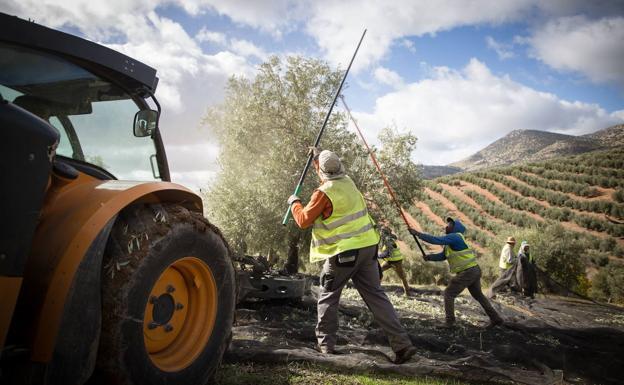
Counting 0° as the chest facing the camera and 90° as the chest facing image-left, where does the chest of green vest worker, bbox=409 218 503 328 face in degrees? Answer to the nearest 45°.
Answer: approximately 90°

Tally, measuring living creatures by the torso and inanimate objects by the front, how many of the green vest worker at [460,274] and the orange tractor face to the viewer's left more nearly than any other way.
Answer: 1

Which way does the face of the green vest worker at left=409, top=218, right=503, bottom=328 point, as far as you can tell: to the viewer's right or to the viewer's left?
to the viewer's left

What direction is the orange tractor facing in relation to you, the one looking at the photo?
facing away from the viewer and to the right of the viewer

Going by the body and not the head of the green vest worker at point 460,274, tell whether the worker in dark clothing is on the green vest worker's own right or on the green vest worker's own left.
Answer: on the green vest worker's own right

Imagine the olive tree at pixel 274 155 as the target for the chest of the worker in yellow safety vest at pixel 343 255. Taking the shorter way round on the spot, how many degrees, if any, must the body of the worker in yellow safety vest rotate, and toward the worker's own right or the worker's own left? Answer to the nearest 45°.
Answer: approximately 45° to the worker's own right

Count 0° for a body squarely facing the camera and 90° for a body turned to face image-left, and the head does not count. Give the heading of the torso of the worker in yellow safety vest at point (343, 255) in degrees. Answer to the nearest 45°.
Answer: approximately 135°

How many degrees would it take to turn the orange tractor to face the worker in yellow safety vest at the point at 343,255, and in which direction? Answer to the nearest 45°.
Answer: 0° — it already faces them

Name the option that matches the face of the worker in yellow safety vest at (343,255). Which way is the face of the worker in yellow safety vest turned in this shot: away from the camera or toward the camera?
away from the camera

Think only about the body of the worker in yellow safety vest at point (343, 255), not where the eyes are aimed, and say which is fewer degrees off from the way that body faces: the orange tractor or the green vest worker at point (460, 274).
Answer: the green vest worker
